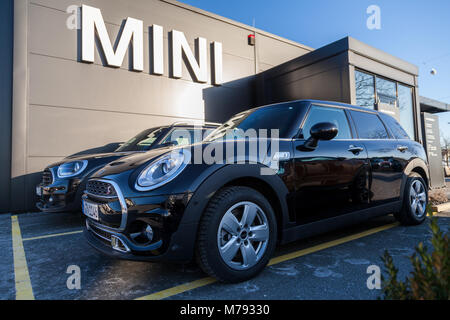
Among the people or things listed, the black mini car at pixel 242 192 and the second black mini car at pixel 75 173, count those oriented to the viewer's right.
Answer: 0

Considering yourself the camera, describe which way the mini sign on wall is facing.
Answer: facing the viewer and to the right of the viewer

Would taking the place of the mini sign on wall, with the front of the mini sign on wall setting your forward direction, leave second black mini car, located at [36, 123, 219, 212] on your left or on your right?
on your right

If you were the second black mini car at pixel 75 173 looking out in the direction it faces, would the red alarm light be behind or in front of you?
behind

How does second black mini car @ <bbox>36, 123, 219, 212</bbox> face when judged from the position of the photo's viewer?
facing the viewer and to the left of the viewer

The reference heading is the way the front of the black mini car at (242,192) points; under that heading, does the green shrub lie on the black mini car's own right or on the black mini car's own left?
on the black mini car's own left

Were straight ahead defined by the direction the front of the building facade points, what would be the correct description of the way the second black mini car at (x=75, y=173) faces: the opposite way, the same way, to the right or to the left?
to the right

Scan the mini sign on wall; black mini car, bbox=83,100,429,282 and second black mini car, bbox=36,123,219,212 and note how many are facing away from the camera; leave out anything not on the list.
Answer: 0

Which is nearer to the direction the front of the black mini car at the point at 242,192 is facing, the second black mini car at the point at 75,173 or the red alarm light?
the second black mini car

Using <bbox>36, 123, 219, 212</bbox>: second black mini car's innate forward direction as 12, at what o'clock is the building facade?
The building facade is roughly at 5 o'clock from the second black mini car.

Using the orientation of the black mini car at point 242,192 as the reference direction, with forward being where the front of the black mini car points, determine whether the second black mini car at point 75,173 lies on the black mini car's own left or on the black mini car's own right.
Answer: on the black mini car's own right
